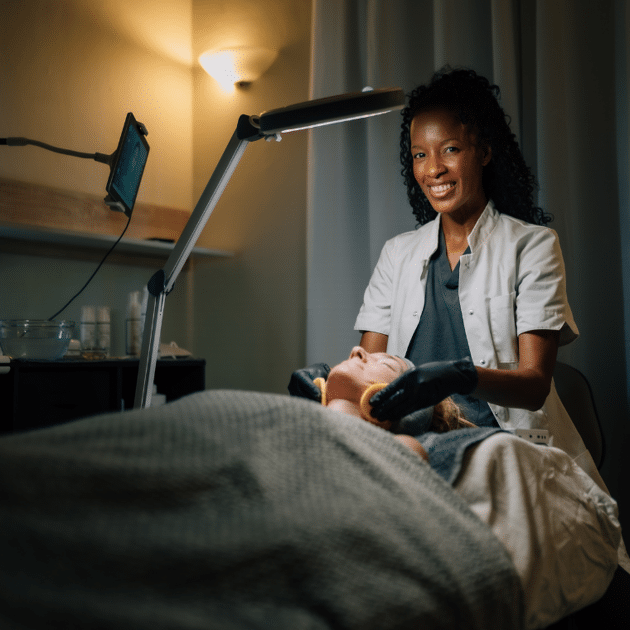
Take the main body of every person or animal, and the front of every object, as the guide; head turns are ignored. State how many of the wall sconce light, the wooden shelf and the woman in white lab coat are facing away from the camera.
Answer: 0

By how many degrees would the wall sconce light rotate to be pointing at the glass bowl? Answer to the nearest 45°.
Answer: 0° — it already faces it

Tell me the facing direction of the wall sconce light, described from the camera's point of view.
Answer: facing the viewer and to the left of the viewer

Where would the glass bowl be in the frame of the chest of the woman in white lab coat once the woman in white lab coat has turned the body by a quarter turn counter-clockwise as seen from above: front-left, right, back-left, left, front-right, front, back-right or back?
back-right

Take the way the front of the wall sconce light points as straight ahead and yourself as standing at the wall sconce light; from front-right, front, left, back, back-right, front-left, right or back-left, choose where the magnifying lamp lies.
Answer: front-left

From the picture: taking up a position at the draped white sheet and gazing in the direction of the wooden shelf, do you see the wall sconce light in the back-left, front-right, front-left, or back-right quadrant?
front-right

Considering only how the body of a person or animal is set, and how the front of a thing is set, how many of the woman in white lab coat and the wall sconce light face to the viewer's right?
0

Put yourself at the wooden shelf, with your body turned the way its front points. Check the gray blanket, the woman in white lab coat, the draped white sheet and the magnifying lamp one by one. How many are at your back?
0

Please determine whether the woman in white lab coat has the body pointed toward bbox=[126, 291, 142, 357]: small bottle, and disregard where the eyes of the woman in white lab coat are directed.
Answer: no

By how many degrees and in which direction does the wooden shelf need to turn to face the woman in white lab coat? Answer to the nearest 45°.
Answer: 0° — it already faces them

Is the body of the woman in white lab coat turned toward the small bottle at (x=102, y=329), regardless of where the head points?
no
